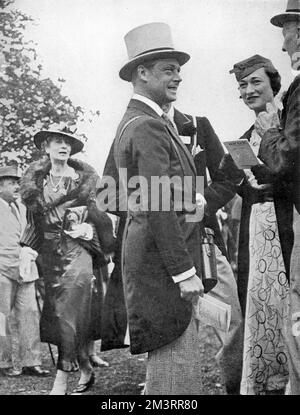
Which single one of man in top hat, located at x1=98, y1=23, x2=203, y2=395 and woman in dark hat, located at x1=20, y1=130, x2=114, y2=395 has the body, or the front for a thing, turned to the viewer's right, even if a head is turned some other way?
the man in top hat

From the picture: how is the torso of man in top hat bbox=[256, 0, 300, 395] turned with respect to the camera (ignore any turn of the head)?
to the viewer's left

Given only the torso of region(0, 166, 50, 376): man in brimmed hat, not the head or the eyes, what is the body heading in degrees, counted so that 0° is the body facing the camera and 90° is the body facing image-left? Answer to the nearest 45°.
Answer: approximately 315°

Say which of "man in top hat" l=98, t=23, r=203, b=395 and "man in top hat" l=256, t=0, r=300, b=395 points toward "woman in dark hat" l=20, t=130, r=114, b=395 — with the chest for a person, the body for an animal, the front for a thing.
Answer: "man in top hat" l=256, t=0, r=300, b=395

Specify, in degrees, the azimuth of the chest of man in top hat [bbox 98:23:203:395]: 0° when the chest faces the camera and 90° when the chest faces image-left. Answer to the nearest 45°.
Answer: approximately 270°

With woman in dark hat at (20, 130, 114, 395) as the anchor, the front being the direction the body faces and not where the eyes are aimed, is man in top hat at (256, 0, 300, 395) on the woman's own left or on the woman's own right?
on the woman's own left

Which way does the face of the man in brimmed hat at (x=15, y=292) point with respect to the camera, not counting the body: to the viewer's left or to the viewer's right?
to the viewer's right

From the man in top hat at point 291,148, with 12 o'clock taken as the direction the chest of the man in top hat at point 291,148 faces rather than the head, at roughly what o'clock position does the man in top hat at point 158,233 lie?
the man in top hat at point 158,233 is roughly at 11 o'clock from the man in top hat at point 291,148.

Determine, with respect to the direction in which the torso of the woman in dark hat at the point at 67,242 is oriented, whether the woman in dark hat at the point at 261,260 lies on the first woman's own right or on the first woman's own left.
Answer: on the first woman's own left

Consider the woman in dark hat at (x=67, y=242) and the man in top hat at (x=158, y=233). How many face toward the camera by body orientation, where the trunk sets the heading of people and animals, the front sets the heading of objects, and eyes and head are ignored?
1
